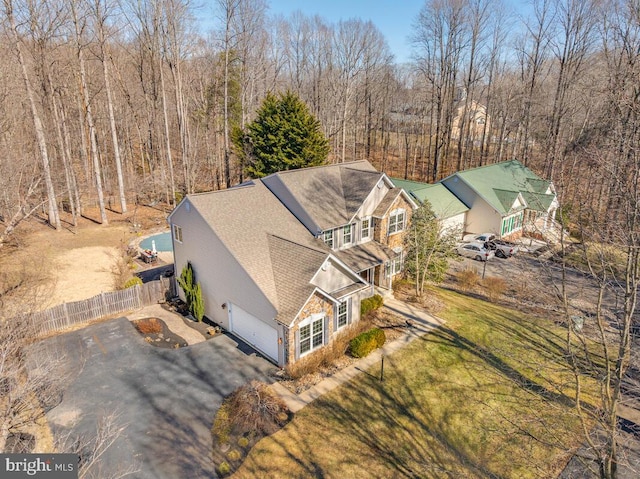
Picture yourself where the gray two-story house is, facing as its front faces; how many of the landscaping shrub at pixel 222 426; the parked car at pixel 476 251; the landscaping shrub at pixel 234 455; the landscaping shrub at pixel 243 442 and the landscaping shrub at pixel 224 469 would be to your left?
1

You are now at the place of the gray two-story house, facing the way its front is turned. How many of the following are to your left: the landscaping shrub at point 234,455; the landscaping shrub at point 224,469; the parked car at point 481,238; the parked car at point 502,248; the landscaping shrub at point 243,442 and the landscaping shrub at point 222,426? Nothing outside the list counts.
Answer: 2

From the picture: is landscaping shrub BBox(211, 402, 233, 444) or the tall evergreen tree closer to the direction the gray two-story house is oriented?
the landscaping shrub

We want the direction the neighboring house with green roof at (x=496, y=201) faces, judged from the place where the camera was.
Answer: facing the viewer and to the right of the viewer

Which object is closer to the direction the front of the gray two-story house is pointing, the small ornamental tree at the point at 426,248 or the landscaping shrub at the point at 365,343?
the landscaping shrub

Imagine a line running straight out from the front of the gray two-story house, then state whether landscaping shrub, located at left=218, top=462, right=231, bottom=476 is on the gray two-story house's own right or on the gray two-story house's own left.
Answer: on the gray two-story house's own right

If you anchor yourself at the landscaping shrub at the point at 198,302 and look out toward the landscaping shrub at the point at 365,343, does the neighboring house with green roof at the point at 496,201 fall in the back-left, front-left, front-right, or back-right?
front-left

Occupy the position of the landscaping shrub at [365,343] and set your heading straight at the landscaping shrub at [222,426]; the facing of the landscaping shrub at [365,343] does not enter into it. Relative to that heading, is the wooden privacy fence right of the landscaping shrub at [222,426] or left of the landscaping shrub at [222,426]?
right

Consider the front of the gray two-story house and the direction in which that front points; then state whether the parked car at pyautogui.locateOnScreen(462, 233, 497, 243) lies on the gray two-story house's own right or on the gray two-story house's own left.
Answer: on the gray two-story house's own left

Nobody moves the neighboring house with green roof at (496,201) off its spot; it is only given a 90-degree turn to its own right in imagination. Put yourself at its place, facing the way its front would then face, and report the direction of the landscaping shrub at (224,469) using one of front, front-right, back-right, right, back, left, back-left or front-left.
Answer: front-left

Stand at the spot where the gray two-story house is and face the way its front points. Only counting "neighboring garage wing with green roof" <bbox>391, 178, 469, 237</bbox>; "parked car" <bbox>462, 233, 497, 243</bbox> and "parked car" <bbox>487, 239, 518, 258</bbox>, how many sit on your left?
3

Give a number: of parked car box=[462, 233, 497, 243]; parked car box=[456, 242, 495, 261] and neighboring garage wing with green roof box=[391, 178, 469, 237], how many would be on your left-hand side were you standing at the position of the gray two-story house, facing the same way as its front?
3

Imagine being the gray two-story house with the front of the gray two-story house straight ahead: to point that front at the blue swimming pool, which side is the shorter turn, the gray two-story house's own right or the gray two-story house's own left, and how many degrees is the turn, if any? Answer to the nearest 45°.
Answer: approximately 180°

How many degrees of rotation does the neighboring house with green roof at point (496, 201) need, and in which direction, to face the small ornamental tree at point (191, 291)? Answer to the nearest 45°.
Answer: approximately 90° to its right

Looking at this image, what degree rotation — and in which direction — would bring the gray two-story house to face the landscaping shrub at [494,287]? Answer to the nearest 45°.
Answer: approximately 45° to its left

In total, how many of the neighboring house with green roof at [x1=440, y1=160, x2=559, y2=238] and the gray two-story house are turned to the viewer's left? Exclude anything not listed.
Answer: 0

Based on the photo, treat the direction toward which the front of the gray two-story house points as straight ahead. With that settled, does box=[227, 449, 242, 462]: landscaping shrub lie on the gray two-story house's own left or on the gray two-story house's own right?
on the gray two-story house's own right
